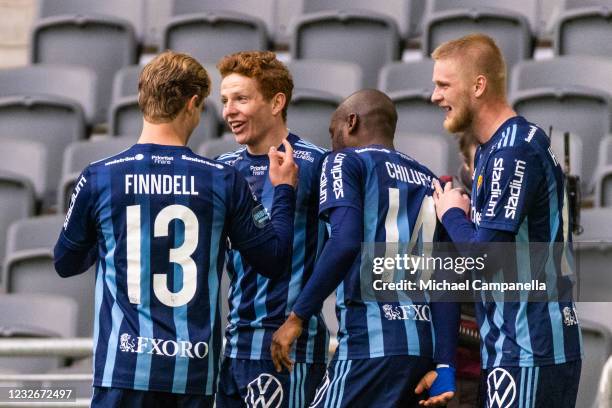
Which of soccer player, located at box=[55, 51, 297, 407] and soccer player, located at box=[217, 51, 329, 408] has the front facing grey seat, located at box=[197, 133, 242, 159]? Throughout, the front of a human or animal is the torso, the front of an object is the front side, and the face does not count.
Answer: soccer player, located at box=[55, 51, 297, 407]

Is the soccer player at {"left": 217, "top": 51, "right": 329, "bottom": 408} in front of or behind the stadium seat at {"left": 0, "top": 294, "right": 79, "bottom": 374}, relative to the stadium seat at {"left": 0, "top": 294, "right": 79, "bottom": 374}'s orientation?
in front

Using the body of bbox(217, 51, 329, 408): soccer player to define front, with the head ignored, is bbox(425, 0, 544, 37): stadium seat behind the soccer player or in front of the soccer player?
behind

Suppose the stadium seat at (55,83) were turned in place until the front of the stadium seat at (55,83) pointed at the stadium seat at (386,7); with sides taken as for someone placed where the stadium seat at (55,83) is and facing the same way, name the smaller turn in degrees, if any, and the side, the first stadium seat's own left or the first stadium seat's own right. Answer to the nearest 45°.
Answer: approximately 90° to the first stadium seat's own left

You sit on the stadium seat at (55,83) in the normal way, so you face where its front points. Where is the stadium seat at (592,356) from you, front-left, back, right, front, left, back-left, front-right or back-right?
front-left

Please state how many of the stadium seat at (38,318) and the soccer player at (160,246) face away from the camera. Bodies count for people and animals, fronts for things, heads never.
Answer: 1

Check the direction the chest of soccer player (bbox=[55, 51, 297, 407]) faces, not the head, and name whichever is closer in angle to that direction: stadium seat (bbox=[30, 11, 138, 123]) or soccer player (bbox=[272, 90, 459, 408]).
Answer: the stadium seat

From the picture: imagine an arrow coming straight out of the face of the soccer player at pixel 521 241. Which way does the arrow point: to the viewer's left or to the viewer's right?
to the viewer's left

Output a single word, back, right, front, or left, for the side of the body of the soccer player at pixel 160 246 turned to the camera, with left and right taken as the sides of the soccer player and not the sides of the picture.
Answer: back

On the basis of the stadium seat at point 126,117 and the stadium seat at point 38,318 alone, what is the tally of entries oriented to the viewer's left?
0

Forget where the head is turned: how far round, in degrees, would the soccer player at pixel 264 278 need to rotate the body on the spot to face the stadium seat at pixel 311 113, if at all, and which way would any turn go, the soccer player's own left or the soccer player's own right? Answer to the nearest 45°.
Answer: approximately 135° to the soccer player's own right

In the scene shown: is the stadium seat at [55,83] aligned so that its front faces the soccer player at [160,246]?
yes

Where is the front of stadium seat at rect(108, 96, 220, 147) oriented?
toward the camera

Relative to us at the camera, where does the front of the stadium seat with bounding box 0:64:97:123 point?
facing the viewer

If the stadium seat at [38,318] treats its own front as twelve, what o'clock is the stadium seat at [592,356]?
the stadium seat at [592,356] is roughly at 10 o'clock from the stadium seat at [38,318].
